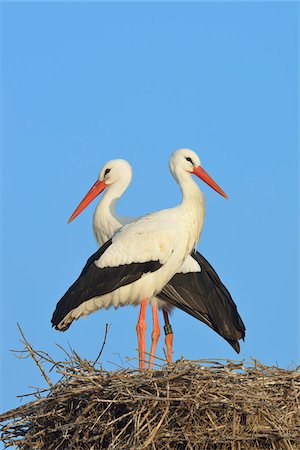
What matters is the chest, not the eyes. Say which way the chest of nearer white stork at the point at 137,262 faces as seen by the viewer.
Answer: to the viewer's right

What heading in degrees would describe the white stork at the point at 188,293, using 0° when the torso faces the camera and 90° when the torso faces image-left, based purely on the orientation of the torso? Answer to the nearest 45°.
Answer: approximately 90°
